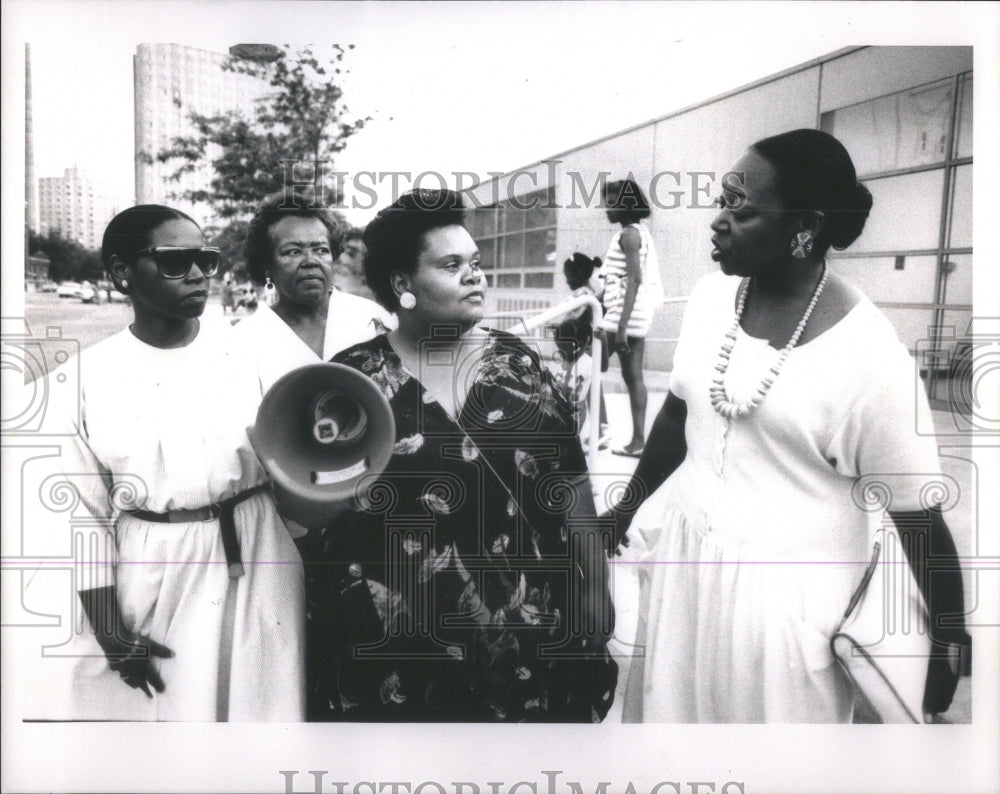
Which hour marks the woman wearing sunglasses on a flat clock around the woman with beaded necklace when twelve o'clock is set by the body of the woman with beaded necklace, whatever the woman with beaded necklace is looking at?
The woman wearing sunglasses is roughly at 1 o'clock from the woman with beaded necklace.

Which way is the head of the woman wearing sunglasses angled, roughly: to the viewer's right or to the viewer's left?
to the viewer's right

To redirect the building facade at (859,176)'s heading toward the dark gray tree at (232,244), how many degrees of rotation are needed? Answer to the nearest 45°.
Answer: approximately 45° to its right

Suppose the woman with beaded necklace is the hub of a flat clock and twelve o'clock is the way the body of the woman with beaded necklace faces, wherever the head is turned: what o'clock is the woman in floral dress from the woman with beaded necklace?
The woman in floral dress is roughly at 1 o'clock from the woman with beaded necklace.

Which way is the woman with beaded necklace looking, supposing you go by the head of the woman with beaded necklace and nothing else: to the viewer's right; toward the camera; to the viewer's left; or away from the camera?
to the viewer's left

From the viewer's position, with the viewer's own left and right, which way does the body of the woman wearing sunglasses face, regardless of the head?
facing the viewer and to the right of the viewer

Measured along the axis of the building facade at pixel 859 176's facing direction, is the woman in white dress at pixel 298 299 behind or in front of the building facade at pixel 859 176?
in front

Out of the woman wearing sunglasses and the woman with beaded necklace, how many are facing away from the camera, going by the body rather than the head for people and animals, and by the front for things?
0

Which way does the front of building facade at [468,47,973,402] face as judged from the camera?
facing the viewer and to the left of the viewer

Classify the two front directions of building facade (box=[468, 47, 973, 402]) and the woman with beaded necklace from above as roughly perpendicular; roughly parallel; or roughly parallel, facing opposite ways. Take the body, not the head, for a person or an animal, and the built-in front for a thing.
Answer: roughly parallel
